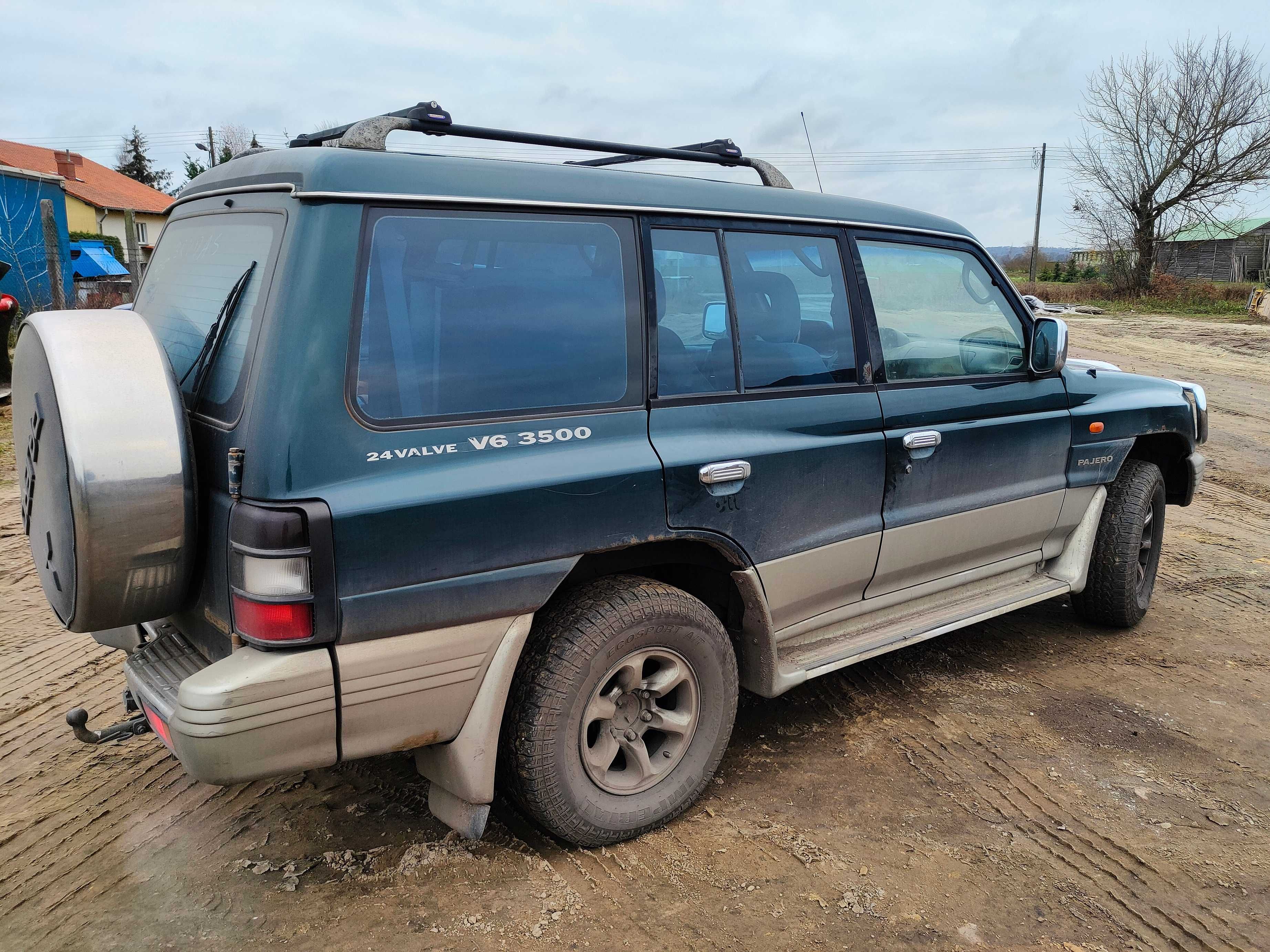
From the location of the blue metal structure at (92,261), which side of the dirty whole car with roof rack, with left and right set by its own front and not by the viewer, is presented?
left

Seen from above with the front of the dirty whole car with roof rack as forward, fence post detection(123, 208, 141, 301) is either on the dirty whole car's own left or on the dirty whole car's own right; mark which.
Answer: on the dirty whole car's own left

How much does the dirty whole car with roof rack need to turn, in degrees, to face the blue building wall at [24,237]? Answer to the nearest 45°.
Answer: approximately 90° to its left

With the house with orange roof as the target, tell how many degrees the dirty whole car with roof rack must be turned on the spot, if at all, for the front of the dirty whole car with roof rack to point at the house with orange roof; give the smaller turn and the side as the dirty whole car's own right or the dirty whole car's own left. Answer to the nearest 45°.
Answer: approximately 90° to the dirty whole car's own left

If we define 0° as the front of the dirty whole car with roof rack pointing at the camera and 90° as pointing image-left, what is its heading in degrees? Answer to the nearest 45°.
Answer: approximately 225°
